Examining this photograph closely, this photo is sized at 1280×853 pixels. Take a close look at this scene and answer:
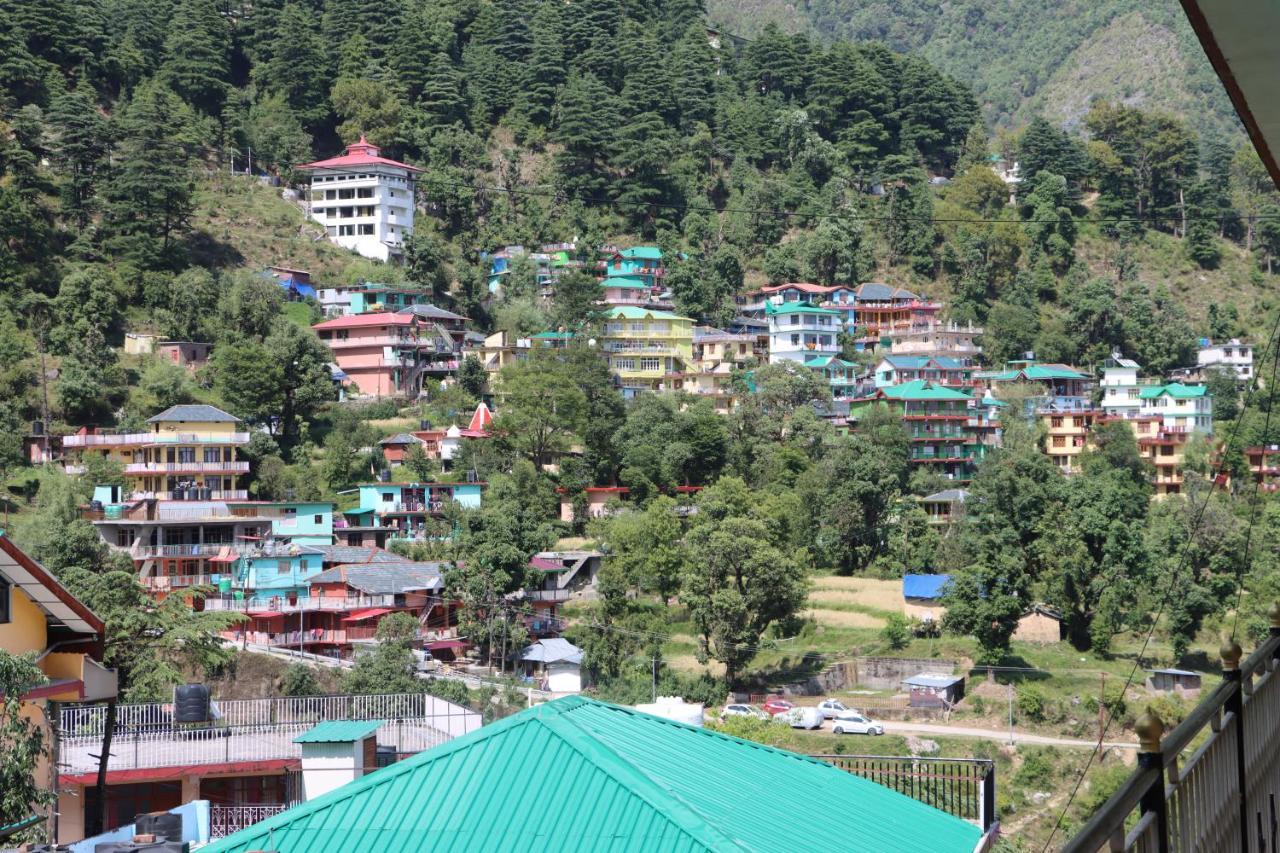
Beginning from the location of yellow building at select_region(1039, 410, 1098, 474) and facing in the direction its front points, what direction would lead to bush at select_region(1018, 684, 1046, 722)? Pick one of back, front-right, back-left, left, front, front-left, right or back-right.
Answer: front

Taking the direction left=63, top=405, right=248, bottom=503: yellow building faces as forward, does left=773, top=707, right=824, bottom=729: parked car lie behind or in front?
in front

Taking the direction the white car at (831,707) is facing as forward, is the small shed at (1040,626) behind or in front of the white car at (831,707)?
in front

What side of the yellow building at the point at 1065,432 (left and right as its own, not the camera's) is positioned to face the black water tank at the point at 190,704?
front

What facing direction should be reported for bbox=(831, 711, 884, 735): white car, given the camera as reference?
facing to the right of the viewer

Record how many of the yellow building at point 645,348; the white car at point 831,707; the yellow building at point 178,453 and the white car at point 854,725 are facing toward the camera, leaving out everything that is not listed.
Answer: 2

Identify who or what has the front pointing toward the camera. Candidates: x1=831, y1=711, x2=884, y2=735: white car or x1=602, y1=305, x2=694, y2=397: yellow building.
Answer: the yellow building

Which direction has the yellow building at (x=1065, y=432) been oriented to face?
toward the camera

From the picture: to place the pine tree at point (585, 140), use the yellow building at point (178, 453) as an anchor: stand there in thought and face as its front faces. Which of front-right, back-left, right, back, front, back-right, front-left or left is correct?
back-left

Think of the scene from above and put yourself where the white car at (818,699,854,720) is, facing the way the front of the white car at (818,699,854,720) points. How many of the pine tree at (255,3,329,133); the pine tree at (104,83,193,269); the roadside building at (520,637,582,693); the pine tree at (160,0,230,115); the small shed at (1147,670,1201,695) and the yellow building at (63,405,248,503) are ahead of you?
1

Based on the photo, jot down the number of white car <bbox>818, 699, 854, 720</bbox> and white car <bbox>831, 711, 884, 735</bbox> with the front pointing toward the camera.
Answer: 0

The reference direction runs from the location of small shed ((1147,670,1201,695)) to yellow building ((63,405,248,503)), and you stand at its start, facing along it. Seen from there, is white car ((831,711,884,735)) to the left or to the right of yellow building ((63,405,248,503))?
left

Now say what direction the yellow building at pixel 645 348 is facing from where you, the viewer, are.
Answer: facing the viewer
